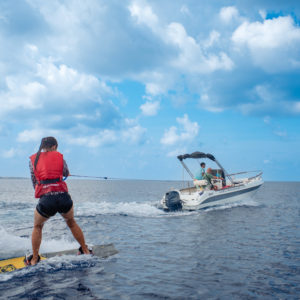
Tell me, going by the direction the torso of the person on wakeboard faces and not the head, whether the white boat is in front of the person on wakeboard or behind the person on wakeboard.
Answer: in front

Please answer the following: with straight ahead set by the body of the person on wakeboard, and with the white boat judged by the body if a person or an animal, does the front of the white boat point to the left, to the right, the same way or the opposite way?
to the right

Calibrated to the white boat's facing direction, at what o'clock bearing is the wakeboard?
The wakeboard is roughly at 5 o'clock from the white boat.

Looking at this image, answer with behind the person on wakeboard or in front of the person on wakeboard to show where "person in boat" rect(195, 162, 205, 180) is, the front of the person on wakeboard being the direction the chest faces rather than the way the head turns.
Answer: in front

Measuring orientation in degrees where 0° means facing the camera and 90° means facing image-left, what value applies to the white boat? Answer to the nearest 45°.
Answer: approximately 225°

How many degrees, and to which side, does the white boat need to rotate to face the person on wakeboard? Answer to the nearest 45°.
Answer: approximately 135° to its right

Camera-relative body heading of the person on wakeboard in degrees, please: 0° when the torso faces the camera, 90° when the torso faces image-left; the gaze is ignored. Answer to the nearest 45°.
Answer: approximately 180°

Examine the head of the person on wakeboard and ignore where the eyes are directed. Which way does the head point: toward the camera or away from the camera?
away from the camera

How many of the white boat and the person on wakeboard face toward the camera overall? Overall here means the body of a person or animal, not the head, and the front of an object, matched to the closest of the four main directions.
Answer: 0
